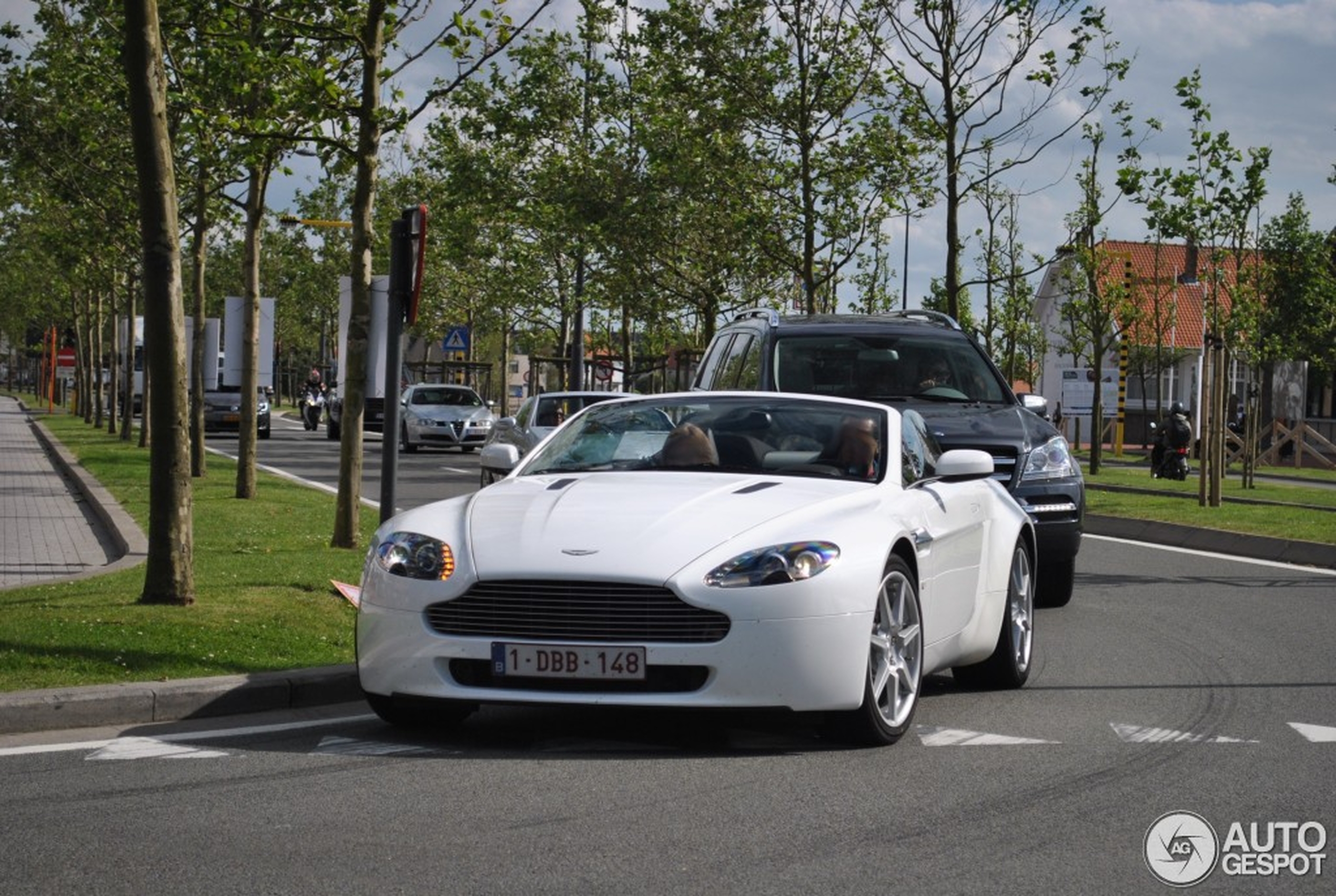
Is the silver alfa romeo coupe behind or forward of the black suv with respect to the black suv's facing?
behind

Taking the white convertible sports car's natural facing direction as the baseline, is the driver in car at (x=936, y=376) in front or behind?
behind

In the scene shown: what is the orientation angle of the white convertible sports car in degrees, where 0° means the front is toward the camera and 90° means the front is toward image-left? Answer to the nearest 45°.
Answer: approximately 45°

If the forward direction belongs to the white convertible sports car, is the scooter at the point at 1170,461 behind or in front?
behind

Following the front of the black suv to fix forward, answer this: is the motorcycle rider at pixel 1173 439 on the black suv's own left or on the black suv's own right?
on the black suv's own left

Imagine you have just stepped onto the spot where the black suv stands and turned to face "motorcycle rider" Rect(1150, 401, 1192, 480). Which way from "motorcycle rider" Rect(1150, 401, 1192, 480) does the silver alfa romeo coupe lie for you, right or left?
left

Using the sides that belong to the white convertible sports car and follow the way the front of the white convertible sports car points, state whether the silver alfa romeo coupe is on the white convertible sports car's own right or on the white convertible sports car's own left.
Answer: on the white convertible sports car's own right

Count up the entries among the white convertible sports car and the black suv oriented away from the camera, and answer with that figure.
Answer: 0

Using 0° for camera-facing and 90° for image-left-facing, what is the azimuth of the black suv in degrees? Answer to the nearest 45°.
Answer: approximately 315°
